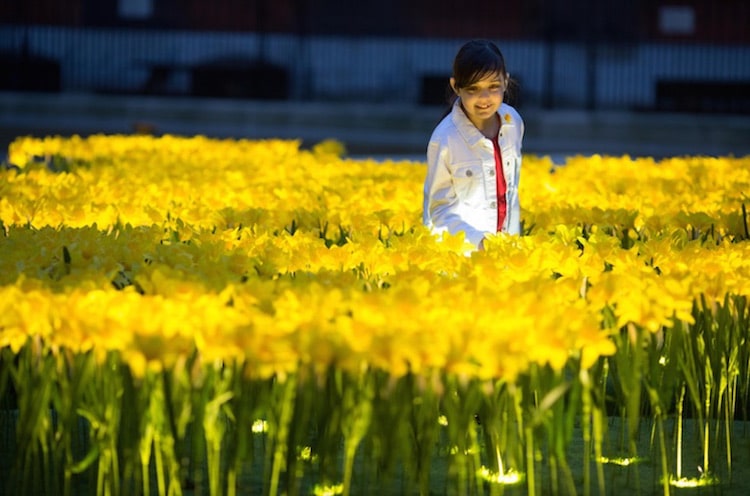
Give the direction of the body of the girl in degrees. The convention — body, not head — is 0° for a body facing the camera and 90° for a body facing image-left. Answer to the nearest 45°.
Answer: approximately 315°
